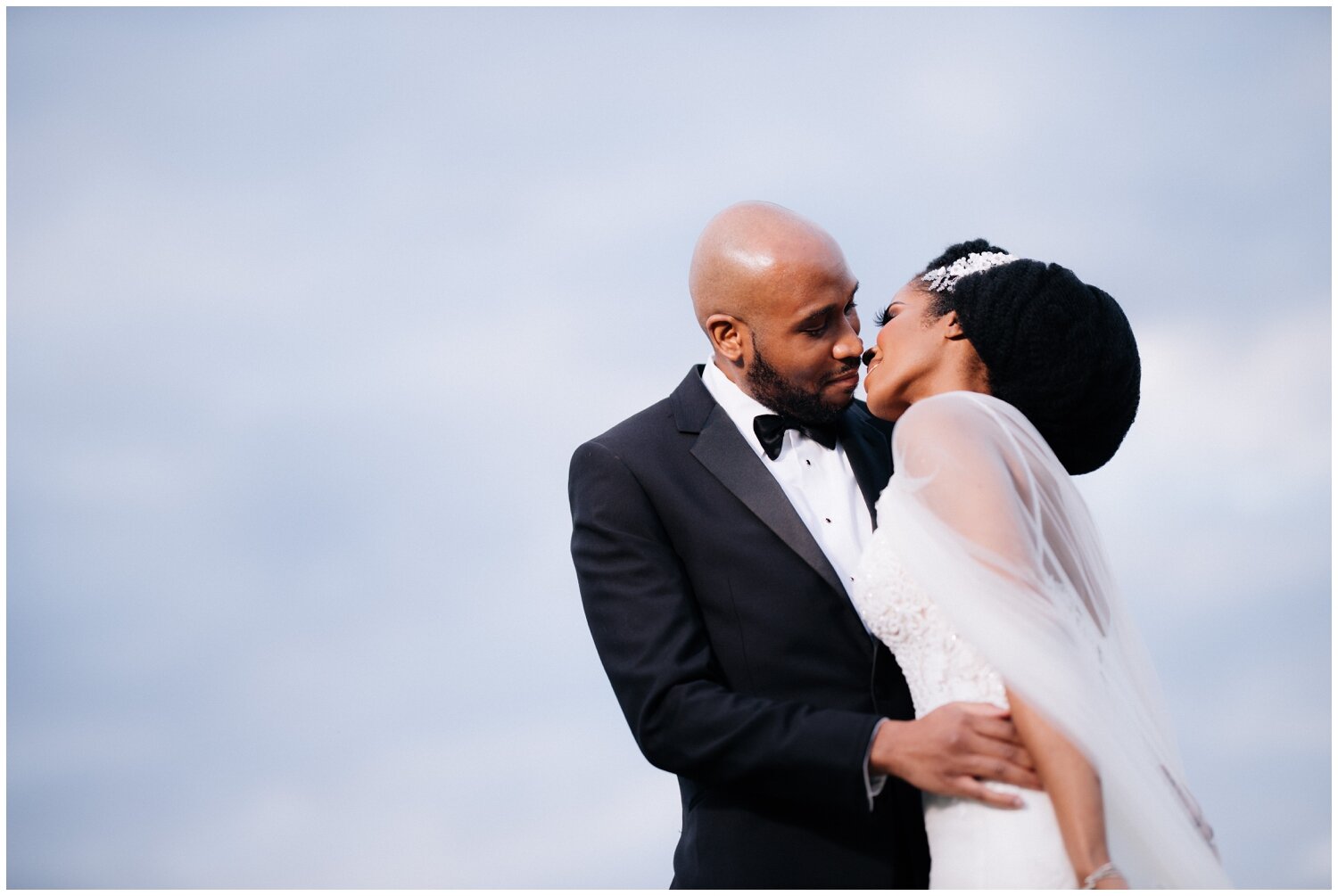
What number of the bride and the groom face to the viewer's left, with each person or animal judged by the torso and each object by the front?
1

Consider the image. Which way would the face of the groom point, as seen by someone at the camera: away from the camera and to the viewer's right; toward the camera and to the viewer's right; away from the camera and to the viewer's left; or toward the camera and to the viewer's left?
toward the camera and to the viewer's right

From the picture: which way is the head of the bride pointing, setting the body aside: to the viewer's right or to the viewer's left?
to the viewer's left

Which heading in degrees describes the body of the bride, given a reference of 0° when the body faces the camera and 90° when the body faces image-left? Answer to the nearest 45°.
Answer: approximately 90°

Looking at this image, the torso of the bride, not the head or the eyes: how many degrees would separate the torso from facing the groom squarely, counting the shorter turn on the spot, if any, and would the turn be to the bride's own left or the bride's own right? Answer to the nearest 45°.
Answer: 0° — they already face them
